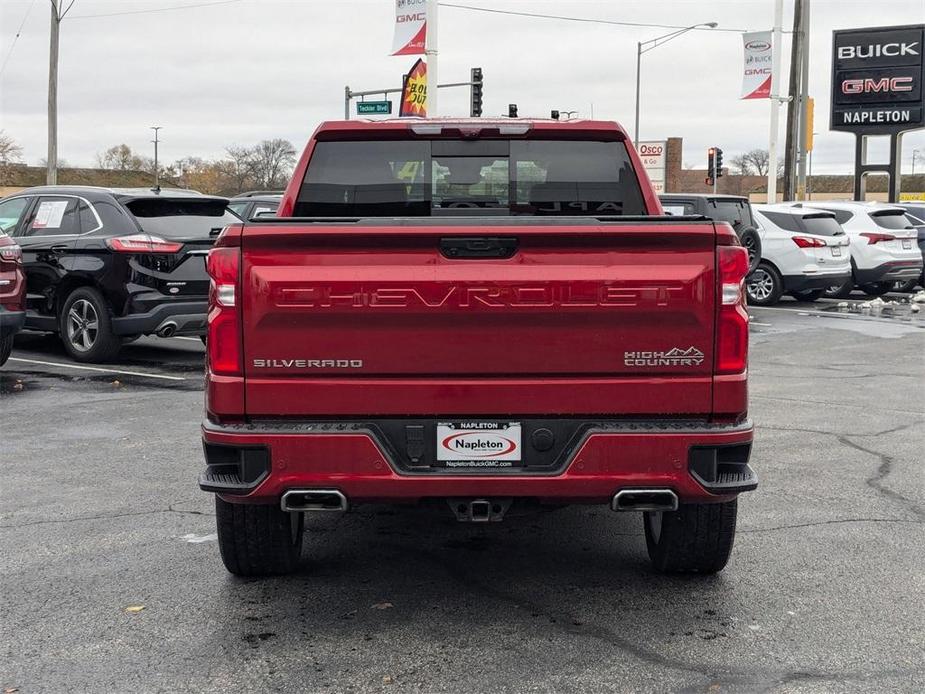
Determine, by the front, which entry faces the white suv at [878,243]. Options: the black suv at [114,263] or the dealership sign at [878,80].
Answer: the dealership sign

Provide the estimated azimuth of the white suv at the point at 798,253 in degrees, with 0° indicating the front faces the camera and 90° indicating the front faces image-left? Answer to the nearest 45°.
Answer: approximately 135°

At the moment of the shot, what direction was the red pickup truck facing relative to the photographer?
facing away from the viewer

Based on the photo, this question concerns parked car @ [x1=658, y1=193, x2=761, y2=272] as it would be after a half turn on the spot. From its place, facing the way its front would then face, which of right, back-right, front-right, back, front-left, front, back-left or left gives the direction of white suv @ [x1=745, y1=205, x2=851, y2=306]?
left

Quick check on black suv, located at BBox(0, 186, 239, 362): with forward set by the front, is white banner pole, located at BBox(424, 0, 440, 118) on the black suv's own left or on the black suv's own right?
on the black suv's own right

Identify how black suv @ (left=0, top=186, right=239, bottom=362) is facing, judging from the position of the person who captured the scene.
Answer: facing away from the viewer and to the left of the viewer

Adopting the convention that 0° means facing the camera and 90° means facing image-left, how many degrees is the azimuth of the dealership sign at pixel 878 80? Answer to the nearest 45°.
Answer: approximately 0°

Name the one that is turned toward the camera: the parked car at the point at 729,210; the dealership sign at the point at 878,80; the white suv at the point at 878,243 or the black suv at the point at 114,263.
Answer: the dealership sign

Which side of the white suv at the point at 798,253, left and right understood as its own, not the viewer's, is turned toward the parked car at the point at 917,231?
right

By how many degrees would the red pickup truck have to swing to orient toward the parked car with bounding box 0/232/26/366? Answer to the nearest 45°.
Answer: approximately 45° to its left

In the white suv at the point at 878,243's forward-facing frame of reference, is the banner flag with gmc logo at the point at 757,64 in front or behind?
in front

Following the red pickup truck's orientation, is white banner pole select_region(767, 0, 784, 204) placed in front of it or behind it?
in front

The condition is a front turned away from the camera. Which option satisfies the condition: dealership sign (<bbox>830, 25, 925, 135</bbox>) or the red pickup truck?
the red pickup truck

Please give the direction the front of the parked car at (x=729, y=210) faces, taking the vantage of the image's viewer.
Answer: facing away from the viewer and to the left of the viewer
